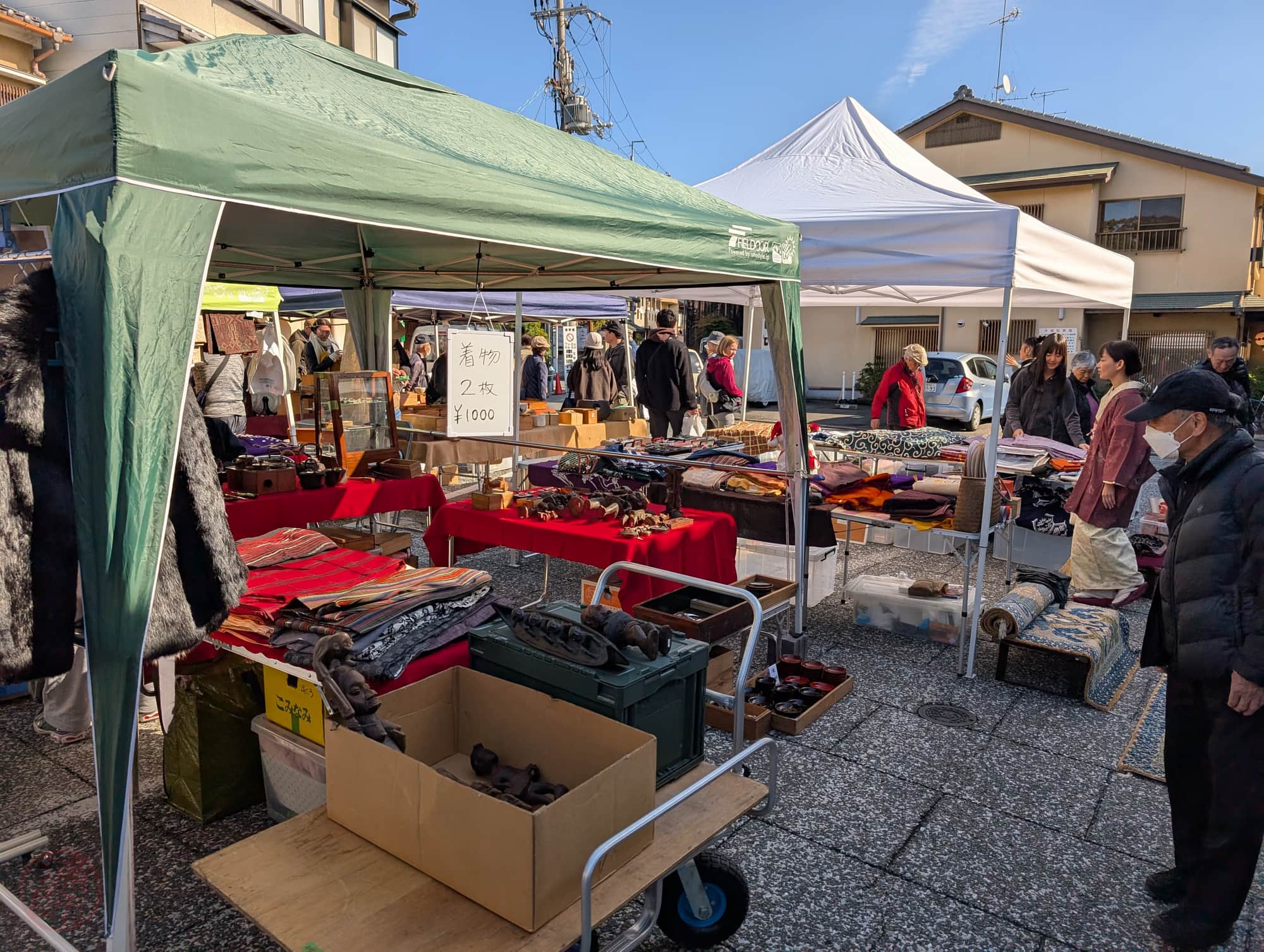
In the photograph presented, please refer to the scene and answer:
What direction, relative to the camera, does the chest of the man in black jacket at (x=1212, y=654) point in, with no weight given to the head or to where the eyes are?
to the viewer's left

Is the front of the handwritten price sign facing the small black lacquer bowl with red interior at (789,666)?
no

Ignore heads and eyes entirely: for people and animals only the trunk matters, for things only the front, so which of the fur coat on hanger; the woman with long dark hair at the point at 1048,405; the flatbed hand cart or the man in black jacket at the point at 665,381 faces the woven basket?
the woman with long dark hair

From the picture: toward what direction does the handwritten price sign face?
toward the camera

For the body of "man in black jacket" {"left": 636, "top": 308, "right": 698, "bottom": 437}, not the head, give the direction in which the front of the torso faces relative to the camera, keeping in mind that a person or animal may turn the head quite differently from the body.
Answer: away from the camera

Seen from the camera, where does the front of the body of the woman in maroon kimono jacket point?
to the viewer's left

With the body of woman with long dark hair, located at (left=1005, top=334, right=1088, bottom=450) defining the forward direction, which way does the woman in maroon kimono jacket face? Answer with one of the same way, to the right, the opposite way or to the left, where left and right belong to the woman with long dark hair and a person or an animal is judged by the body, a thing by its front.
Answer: to the right

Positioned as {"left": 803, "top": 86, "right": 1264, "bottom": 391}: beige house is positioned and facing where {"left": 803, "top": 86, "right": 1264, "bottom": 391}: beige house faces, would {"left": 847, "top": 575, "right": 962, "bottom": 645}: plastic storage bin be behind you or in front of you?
in front

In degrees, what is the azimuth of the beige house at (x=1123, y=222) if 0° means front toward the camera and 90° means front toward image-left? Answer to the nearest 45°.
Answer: approximately 0°

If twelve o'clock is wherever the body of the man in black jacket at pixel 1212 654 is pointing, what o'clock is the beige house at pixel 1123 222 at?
The beige house is roughly at 3 o'clock from the man in black jacket.

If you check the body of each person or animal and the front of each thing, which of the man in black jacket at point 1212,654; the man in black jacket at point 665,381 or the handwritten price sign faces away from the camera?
the man in black jacket at point 665,381

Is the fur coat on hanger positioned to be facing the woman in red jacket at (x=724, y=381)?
no

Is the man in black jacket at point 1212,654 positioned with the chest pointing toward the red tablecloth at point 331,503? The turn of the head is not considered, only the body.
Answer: yes

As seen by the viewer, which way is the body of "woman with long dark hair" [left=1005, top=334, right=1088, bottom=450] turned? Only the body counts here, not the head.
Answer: toward the camera

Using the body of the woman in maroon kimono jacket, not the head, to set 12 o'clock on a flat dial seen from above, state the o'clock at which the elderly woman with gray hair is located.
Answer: The elderly woman with gray hair is roughly at 3 o'clock from the woman in maroon kimono jacket.

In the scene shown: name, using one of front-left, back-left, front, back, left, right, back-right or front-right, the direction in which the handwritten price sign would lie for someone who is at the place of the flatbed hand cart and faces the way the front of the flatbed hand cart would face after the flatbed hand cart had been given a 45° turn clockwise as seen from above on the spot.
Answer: right
